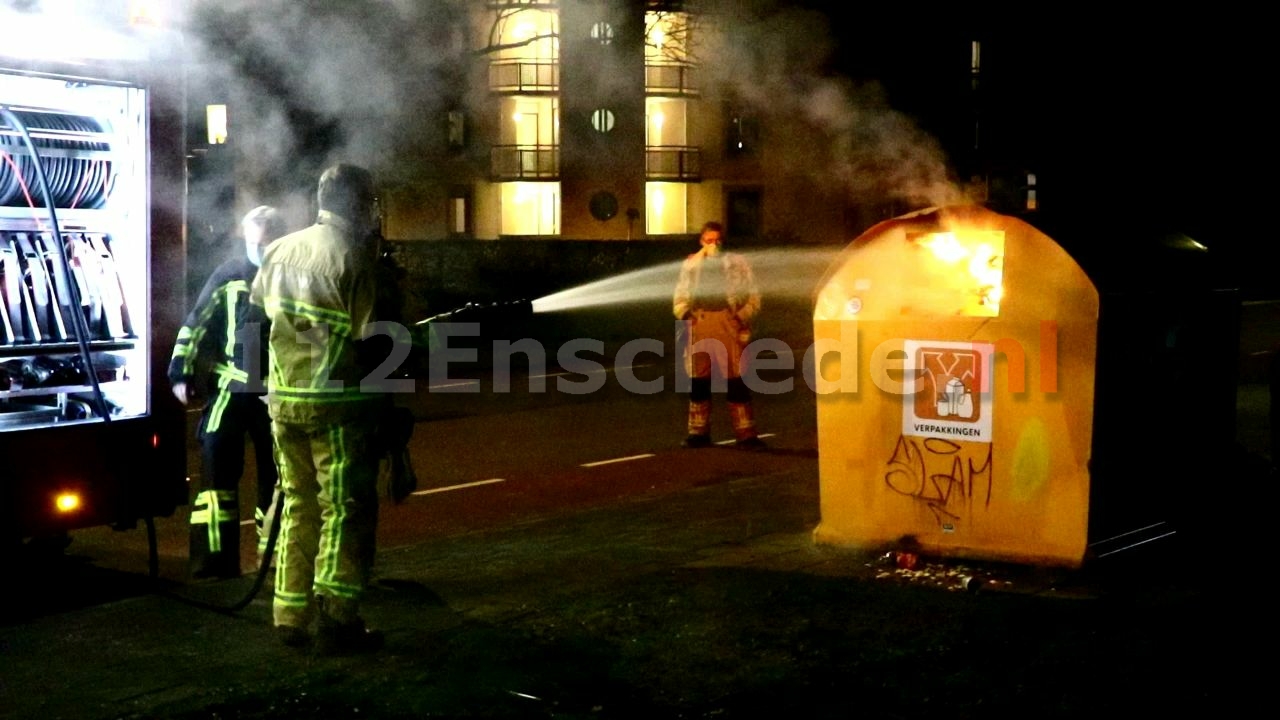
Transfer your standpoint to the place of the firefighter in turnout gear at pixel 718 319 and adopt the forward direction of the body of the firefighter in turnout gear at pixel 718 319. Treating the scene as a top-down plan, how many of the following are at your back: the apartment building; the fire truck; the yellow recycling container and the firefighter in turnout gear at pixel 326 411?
1

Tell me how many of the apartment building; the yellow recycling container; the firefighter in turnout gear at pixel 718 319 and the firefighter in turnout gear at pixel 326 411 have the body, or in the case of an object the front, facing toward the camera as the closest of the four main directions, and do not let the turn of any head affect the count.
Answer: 3

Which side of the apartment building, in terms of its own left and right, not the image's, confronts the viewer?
front

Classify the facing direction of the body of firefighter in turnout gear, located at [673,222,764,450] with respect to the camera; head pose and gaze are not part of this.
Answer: toward the camera

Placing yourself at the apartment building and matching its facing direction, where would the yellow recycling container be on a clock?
The yellow recycling container is roughly at 12 o'clock from the apartment building.

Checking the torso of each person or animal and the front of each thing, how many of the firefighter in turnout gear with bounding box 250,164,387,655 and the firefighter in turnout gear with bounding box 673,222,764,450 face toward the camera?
1

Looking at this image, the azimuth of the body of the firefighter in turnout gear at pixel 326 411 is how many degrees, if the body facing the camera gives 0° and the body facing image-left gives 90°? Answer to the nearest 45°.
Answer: approximately 225°

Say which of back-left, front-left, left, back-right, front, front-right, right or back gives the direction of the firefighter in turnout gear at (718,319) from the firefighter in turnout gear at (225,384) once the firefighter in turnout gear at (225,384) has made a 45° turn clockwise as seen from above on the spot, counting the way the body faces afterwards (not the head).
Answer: back-left

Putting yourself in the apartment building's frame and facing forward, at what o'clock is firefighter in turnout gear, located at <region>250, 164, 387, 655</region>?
The firefighter in turnout gear is roughly at 12 o'clock from the apartment building.

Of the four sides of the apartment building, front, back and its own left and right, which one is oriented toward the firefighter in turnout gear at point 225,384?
front

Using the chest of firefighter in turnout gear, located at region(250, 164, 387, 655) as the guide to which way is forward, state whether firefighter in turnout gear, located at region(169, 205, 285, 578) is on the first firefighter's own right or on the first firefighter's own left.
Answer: on the first firefighter's own left

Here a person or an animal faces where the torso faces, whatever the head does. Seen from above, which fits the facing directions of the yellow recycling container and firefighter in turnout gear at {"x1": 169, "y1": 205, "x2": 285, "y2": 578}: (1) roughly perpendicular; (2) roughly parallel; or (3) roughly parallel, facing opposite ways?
roughly perpendicular

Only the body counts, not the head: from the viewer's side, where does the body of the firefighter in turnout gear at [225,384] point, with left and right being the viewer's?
facing the viewer and to the right of the viewer
